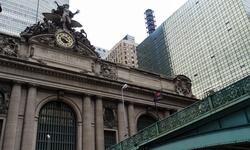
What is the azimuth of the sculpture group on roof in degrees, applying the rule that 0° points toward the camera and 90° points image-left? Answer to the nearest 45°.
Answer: approximately 315°

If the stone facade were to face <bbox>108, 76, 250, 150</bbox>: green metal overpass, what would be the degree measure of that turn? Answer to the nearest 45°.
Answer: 0° — it already faces it

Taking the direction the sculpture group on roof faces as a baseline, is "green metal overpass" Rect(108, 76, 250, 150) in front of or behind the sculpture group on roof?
in front

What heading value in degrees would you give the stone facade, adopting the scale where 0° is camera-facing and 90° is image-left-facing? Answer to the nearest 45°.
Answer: approximately 315°
